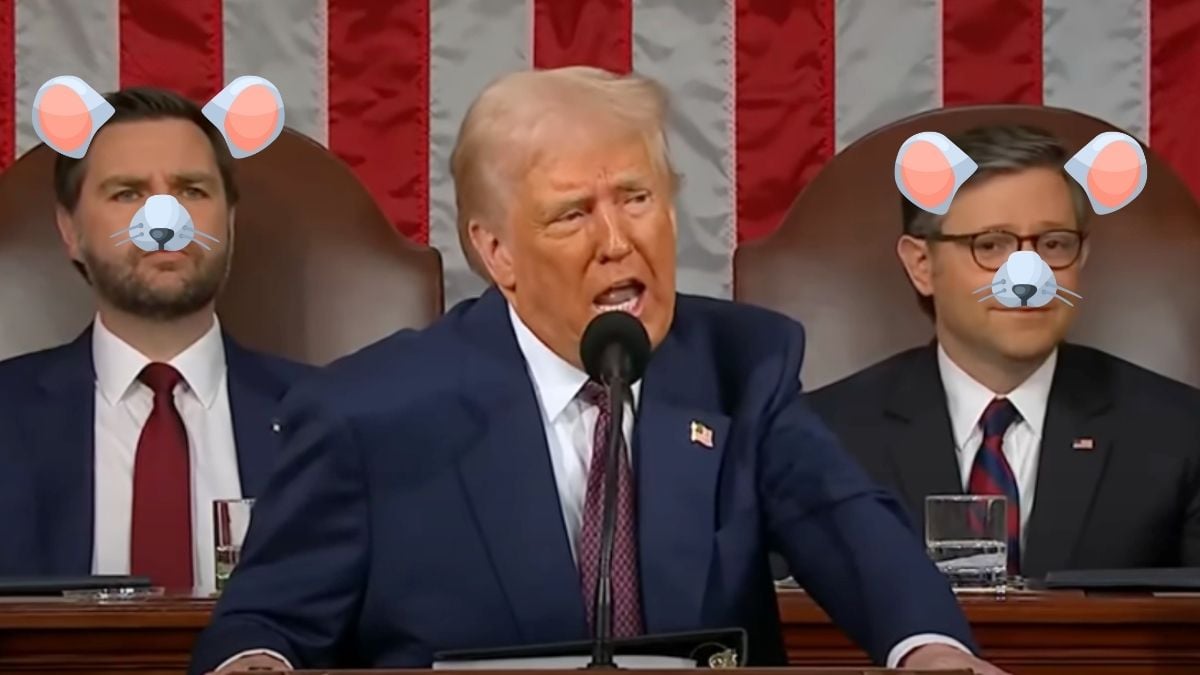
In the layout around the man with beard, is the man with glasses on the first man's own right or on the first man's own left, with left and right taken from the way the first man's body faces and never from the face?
on the first man's own left

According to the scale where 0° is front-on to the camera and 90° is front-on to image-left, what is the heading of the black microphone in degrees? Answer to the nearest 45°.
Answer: approximately 180°

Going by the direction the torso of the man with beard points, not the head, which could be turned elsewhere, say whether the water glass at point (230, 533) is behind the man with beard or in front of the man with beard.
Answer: in front

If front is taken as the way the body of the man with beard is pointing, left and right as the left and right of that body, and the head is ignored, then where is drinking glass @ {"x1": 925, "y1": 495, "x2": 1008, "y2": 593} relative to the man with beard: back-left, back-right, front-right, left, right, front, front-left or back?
front-left

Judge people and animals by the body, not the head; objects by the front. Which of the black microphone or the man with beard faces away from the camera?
the black microphone

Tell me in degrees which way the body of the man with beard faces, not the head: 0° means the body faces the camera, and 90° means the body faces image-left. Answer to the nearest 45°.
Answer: approximately 0°

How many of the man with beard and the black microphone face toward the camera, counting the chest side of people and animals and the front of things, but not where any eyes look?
1

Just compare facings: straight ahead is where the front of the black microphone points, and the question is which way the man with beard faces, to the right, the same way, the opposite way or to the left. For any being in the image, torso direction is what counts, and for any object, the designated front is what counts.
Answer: the opposite way
